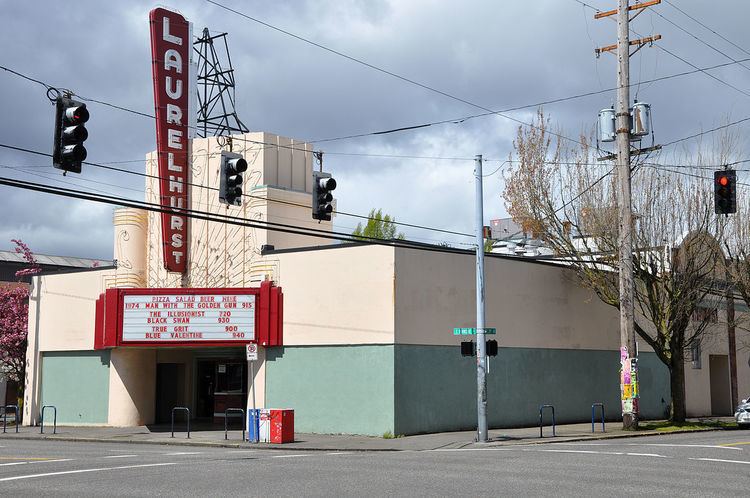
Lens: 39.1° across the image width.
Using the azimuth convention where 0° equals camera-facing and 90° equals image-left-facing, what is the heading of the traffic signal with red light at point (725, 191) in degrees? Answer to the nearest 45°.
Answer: approximately 0°

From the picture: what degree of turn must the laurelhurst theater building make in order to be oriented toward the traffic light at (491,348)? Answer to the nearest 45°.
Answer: approximately 90° to its left

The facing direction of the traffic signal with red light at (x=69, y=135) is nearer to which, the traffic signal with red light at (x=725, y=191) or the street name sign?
the traffic signal with red light

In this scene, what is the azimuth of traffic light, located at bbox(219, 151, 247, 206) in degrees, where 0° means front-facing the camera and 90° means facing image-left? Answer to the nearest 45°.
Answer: approximately 315°

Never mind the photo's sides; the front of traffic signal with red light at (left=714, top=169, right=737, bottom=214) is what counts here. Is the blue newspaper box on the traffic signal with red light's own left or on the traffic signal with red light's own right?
on the traffic signal with red light's own right

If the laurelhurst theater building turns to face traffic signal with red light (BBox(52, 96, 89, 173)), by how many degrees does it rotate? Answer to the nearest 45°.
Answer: approximately 45° to its left

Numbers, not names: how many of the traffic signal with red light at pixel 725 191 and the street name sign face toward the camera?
2

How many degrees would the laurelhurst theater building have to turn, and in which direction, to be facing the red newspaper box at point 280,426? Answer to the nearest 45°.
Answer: approximately 45° to its left

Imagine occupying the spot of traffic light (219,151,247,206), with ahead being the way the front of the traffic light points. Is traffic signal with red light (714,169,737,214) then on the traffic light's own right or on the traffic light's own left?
on the traffic light's own left

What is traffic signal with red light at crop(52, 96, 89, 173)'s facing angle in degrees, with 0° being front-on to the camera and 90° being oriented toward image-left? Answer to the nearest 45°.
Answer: approximately 315°

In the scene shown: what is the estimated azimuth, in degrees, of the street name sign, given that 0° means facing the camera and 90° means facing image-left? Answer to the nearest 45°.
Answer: approximately 0°
